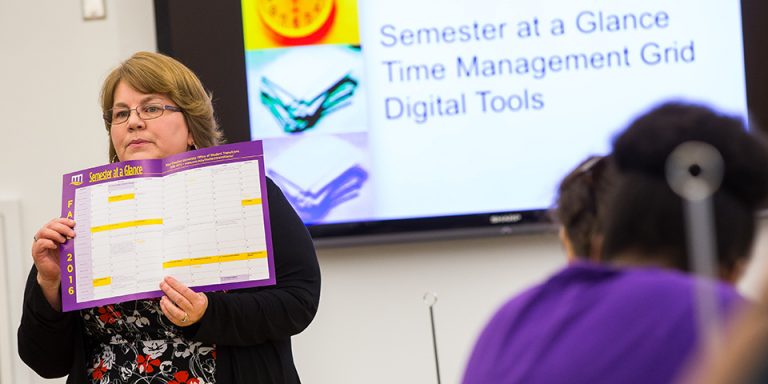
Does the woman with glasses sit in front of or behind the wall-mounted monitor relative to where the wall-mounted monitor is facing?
in front

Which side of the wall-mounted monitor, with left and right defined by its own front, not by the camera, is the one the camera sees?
front

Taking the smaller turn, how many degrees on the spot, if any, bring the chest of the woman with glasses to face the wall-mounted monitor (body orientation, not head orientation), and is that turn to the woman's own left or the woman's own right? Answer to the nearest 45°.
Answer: approximately 180°

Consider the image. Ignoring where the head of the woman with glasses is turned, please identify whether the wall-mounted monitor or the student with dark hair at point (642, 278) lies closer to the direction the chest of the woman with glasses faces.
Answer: the student with dark hair

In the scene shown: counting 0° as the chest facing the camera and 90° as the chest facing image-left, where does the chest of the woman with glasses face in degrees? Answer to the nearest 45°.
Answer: approximately 45°

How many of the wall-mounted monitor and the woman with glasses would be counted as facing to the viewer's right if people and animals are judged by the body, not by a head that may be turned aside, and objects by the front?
0

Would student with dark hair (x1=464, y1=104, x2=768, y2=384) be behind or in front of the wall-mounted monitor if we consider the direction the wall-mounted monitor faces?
in front
